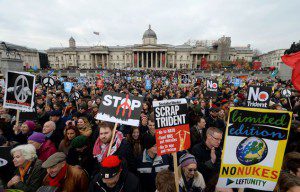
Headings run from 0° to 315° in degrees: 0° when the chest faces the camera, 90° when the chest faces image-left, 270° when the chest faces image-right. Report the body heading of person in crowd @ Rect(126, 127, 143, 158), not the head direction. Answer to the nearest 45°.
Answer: approximately 0°

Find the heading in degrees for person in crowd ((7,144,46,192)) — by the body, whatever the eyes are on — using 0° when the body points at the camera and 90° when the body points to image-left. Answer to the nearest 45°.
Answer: approximately 45°

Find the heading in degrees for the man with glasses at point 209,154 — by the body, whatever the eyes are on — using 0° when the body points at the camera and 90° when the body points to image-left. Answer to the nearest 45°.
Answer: approximately 315°

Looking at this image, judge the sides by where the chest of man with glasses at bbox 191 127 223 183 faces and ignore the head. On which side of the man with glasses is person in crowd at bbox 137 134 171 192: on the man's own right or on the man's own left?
on the man's own right

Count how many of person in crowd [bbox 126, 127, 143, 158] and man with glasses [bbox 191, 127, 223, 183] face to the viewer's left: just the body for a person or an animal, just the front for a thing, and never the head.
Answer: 0

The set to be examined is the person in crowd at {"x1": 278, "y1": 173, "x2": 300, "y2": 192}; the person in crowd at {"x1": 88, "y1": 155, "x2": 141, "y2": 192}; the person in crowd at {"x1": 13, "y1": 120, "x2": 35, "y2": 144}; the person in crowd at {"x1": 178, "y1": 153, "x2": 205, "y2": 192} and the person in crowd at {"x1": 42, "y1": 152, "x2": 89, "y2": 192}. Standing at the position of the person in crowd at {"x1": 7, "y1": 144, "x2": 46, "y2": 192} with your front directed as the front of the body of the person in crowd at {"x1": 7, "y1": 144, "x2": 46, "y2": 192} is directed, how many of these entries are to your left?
4

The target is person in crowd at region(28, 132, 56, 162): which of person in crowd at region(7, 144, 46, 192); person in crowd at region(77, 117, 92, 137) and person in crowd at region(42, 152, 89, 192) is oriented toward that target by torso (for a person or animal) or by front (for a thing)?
person in crowd at region(77, 117, 92, 137)

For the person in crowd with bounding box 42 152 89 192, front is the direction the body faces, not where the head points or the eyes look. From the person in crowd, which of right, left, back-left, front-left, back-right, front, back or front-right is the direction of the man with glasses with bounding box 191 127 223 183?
back-left

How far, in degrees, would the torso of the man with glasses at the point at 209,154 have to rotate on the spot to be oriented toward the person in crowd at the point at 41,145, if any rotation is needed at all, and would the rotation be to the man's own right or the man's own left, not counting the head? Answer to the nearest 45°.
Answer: approximately 135° to the man's own right
